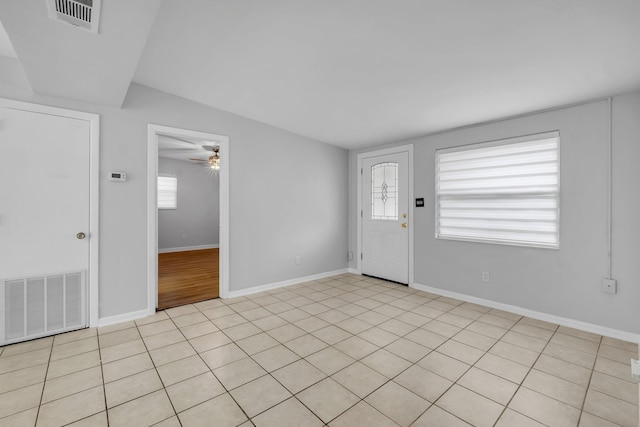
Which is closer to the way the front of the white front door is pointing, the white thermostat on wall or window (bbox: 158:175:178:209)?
the white thermostat on wall

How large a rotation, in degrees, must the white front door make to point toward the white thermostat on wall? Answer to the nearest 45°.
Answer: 0° — it already faces it

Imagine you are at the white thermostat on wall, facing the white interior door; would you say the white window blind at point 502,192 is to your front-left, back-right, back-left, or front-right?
back-left

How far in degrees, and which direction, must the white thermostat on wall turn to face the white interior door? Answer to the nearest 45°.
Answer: approximately 90° to its right

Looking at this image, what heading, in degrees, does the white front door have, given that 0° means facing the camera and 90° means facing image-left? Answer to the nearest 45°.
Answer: approximately 45°

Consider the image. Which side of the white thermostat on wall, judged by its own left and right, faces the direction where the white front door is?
left

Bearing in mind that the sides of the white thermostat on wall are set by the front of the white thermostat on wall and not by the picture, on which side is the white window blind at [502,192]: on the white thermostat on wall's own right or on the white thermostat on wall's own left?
on the white thermostat on wall's own left

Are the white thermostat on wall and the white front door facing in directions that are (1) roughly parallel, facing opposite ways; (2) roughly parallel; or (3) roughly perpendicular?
roughly perpendicular

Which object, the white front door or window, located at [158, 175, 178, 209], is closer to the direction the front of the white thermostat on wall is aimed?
the white front door

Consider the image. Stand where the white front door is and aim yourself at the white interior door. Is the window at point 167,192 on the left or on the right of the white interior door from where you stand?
right

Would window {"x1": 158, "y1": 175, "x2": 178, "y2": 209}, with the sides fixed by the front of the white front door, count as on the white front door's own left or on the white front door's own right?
on the white front door's own right

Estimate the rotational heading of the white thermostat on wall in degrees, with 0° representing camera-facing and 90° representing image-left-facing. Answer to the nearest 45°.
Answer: approximately 0°

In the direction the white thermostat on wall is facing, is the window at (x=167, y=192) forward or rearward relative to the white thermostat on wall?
rearward
